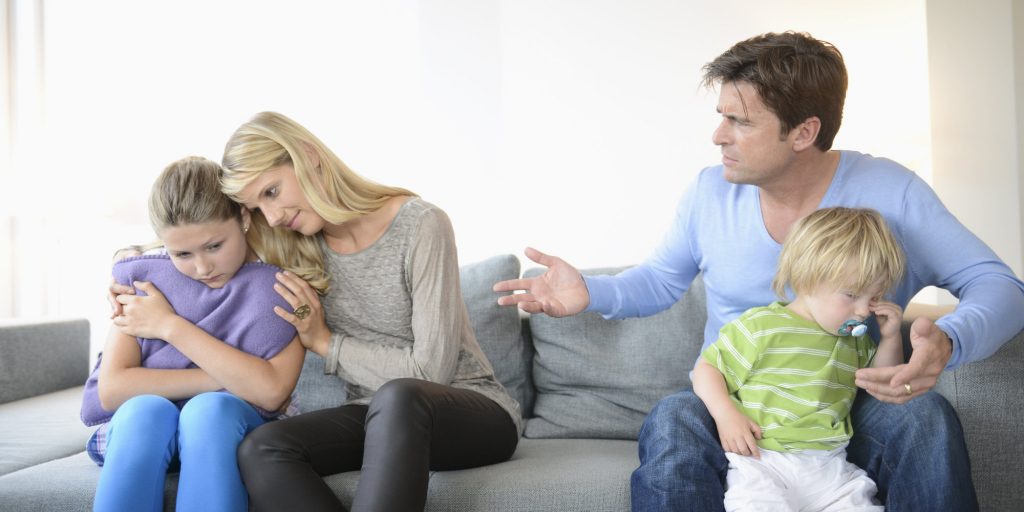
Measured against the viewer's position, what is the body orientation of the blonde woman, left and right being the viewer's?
facing the viewer and to the left of the viewer

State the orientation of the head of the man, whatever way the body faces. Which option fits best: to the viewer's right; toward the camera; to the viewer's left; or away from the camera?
to the viewer's left

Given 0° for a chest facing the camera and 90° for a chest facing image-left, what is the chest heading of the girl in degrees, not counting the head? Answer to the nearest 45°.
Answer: approximately 0°

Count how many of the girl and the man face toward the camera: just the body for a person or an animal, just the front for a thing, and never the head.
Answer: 2

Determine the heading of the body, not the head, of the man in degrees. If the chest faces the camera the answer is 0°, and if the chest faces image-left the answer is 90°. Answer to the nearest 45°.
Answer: approximately 0°
